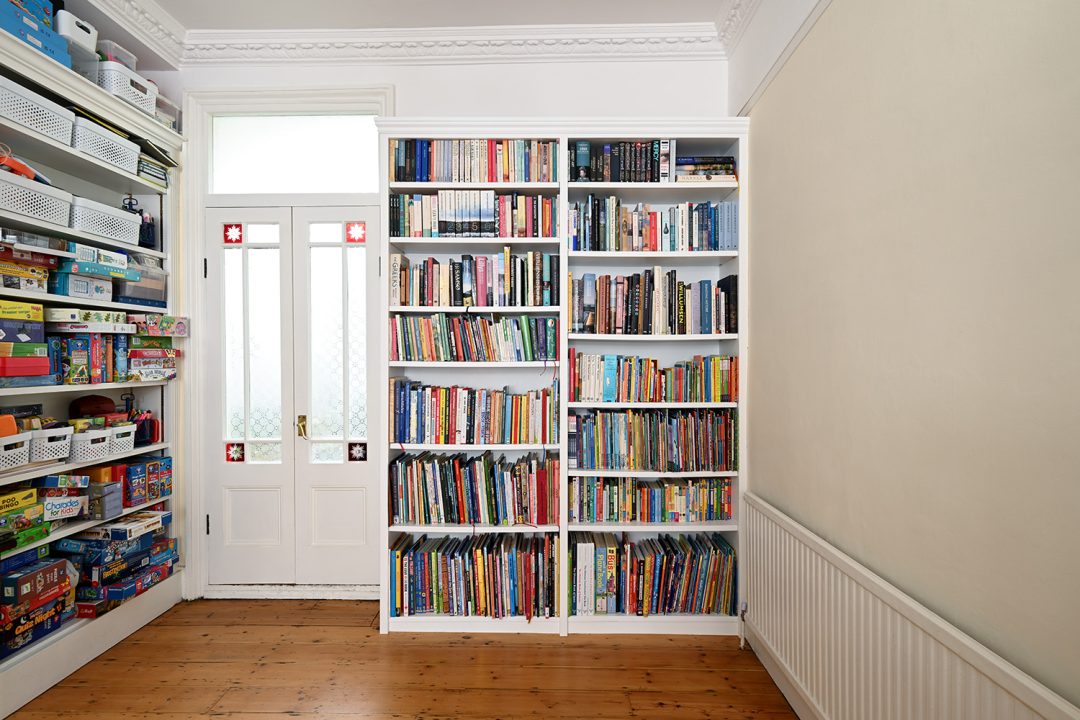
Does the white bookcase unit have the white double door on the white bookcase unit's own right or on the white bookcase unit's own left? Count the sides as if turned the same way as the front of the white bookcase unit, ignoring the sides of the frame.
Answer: on the white bookcase unit's own right

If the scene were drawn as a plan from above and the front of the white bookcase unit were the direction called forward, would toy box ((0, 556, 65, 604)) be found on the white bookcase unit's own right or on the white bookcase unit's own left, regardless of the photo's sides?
on the white bookcase unit's own right

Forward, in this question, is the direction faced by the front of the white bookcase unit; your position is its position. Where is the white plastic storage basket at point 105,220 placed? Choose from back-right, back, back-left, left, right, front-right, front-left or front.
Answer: right

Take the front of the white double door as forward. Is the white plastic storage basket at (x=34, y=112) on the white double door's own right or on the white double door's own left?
on the white double door's own right

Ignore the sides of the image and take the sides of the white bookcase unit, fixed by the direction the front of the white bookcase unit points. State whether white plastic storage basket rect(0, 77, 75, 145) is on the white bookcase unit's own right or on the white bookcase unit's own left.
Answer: on the white bookcase unit's own right

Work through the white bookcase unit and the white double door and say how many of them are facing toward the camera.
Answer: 2

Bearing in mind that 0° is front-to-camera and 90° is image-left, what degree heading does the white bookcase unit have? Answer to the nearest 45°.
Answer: approximately 0°

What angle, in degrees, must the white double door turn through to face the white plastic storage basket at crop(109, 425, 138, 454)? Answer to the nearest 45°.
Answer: approximately 90° to its right

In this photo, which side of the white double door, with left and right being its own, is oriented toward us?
front

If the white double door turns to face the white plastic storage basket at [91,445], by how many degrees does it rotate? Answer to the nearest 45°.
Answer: approximately 45° to its right

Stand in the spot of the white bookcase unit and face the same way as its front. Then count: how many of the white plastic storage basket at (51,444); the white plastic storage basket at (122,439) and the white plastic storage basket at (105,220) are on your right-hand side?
3

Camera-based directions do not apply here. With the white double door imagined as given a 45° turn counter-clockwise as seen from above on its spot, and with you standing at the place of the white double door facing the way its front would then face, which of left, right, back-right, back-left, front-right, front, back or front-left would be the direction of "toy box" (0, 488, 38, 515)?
right

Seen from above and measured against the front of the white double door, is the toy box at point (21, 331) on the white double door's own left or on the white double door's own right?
on the white double door's own right
